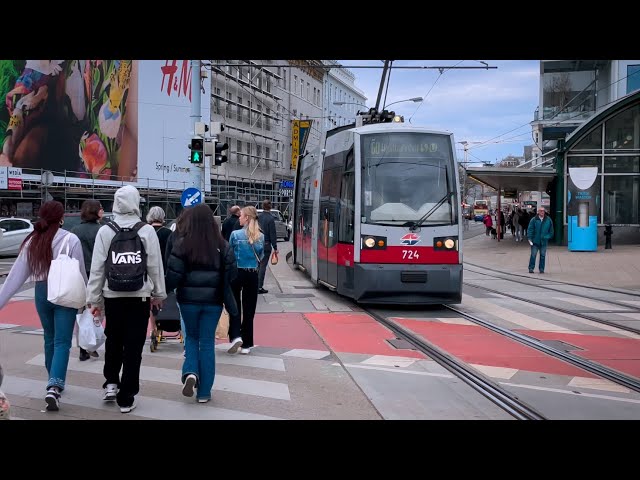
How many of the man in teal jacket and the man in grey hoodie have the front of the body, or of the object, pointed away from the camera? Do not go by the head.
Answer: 1

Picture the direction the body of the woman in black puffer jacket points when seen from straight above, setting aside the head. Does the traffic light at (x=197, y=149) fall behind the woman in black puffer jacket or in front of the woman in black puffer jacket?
in front

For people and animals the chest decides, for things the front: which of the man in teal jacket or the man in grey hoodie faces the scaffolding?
the man in grey hoodie

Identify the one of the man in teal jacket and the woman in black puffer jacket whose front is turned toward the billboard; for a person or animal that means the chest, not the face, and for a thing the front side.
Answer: the woman in black puffer jacket

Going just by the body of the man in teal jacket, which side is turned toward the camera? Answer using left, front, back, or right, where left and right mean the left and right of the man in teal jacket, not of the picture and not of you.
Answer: front

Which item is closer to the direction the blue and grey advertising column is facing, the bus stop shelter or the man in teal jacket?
the man in teal jacket

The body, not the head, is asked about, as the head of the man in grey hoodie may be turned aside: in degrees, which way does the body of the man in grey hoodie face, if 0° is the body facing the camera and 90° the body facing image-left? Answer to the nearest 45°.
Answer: approximately 180°

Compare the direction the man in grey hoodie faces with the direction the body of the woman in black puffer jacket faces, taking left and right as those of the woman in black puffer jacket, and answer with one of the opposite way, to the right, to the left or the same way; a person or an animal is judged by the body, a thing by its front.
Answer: the same way

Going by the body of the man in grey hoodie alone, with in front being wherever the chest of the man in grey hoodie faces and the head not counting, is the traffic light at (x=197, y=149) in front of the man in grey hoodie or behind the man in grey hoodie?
in front

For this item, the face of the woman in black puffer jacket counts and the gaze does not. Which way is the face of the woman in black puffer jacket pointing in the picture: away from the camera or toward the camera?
away from the camera

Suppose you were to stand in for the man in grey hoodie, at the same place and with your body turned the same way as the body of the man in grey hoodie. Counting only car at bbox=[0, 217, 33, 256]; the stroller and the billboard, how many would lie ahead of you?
3

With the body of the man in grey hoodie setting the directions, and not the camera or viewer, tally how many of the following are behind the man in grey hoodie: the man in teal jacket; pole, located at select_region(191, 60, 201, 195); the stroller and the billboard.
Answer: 0

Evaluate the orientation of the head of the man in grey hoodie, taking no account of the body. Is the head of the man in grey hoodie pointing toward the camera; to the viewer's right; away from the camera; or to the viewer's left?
away from the camera

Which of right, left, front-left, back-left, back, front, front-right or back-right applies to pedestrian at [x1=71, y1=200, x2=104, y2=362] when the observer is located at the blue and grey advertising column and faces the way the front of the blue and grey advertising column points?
front
